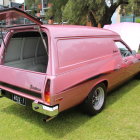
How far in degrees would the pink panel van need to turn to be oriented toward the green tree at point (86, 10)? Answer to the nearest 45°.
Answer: approximately 45° to its left

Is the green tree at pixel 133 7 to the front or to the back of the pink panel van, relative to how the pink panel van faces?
to the front

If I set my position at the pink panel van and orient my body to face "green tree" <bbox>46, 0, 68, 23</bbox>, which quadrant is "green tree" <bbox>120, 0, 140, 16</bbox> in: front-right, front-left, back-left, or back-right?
front-right

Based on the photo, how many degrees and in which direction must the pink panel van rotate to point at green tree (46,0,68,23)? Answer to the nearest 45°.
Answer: approximately 45° to its left

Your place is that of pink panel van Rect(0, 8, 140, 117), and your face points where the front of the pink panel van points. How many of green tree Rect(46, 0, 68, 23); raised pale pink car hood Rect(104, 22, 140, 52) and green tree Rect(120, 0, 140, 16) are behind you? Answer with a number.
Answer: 0

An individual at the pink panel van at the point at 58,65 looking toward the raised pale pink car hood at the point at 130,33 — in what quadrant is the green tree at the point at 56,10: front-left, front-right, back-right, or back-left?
front-left

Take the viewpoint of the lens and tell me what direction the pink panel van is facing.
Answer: facing away from the viewer and to the right of the viewer

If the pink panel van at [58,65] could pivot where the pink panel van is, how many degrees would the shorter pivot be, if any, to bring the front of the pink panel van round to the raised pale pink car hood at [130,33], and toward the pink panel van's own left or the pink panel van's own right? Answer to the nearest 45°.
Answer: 0° — it already faces it
